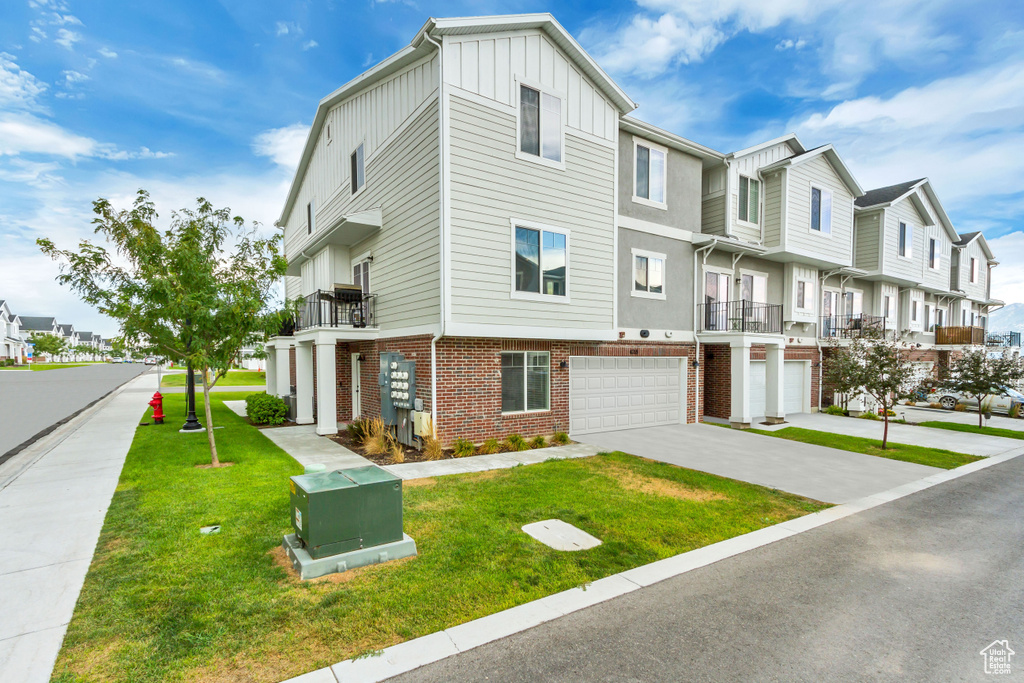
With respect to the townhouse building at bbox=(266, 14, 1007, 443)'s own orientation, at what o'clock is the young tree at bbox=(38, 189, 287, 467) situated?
The young tree is roughly at 3 o'clock from the townhouse building.

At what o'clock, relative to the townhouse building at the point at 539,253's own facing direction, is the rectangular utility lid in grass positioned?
The rectangular utility lid in grass is roughly at 1 o'clock from the townhouse building.

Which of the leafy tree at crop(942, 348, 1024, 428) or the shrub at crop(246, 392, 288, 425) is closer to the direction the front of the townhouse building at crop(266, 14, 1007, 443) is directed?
the leafy tree

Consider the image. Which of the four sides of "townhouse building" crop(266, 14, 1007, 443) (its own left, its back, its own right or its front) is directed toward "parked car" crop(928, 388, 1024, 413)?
left

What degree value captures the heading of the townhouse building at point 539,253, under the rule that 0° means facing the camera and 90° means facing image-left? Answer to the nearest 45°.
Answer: approximately 315°

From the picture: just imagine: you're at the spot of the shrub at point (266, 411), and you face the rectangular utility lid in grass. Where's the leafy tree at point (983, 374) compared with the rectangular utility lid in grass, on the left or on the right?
left
